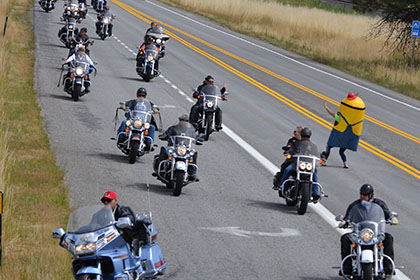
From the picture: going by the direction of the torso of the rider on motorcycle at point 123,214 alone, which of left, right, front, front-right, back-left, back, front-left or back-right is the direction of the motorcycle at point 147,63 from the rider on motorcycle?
back-right

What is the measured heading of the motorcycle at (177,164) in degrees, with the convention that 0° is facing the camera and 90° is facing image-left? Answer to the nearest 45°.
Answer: approximately 0°

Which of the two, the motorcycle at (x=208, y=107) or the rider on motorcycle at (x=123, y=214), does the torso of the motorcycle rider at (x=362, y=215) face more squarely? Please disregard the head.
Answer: the rider on motorcycle

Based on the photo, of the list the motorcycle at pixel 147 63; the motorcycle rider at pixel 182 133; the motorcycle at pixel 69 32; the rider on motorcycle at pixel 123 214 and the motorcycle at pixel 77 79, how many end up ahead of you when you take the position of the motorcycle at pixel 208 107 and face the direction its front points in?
2

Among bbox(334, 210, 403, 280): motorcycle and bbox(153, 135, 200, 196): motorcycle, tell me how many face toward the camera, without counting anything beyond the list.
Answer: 2

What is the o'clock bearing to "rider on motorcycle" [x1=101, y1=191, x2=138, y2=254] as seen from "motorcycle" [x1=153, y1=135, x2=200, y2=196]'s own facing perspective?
The rider on motorcycle is roughly at 12 o'clock from the motorcycle.

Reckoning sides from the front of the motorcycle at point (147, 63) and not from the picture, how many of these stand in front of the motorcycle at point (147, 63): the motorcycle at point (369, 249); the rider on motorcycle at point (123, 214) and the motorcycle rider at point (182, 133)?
3

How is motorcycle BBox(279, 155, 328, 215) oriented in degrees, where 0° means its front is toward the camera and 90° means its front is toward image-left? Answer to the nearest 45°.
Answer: approximately 0°

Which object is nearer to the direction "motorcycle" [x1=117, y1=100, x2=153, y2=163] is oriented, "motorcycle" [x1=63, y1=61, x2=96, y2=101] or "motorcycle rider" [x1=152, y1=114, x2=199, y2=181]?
the motorcycle rider

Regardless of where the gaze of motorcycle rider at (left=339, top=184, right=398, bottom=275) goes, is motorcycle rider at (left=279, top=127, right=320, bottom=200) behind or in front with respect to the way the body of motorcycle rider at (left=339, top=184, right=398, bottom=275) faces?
behind

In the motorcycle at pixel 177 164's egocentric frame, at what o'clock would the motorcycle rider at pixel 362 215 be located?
The motorcycle rider is roughly at 11 o'clock from the motorcycle.

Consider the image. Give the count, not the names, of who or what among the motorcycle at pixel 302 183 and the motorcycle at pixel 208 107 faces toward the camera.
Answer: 2
